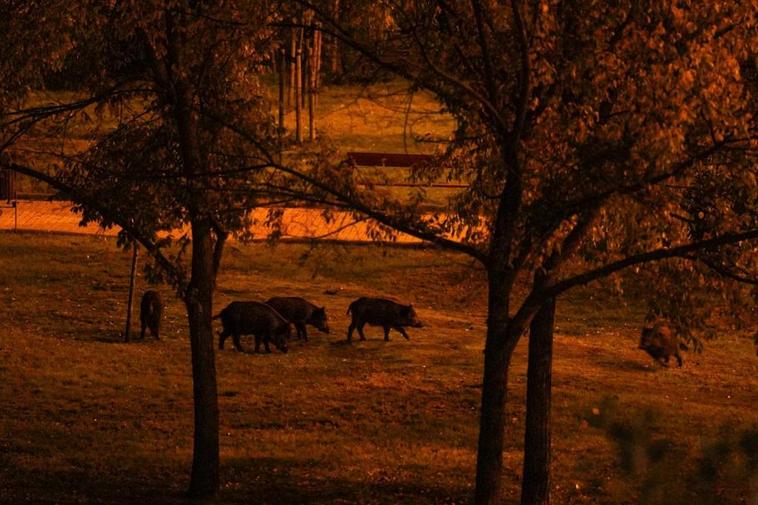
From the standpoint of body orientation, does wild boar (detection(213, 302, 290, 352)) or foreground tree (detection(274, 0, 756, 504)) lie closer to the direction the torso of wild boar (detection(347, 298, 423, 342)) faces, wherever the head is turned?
the foreground tree

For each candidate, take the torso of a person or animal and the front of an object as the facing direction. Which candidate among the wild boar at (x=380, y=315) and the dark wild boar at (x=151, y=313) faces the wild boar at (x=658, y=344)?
the wild boar at (x=380, y=315)

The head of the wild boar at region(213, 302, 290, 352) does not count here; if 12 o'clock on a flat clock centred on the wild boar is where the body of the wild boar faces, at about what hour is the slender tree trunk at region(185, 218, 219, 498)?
The slender tree trunk is roughly at 3 o'clock from the wild boar.

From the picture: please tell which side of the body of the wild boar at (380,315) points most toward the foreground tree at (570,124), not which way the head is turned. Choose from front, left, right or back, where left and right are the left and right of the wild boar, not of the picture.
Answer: right

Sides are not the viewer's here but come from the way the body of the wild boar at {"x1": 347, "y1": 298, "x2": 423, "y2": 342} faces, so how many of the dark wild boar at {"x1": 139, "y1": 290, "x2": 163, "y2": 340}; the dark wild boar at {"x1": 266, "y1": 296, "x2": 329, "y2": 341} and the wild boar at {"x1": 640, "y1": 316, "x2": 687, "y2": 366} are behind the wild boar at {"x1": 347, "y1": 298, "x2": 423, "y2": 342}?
2

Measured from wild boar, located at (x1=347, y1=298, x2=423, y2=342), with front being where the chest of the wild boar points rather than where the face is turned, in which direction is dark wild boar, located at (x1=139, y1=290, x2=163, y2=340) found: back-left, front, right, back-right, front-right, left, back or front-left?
back

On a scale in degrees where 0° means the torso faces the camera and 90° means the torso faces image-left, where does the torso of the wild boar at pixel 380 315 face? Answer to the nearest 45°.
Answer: approximately 270°

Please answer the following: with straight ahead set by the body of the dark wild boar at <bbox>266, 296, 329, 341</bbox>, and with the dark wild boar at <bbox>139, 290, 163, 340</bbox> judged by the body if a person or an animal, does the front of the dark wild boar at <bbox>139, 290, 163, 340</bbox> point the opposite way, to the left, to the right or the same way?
to the left

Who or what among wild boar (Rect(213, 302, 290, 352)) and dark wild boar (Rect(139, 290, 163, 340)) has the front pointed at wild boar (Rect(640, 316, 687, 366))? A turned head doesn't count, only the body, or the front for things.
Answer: wild boar (Rect(213, 302, 290, 352))

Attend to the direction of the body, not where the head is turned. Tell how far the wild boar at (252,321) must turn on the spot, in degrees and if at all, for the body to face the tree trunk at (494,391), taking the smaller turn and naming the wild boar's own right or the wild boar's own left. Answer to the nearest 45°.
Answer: approximately 90° to the wild boar's own right

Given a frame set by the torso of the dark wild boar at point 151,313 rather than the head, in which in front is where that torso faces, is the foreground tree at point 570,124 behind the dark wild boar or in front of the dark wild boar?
behind

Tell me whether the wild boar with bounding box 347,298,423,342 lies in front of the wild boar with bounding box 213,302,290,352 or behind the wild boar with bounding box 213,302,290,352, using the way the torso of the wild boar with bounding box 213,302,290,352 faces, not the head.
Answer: in front

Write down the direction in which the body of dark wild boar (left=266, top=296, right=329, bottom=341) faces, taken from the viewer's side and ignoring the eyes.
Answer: to the viewer's right
